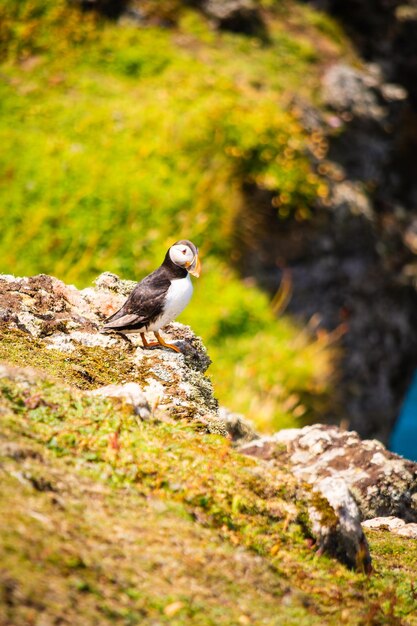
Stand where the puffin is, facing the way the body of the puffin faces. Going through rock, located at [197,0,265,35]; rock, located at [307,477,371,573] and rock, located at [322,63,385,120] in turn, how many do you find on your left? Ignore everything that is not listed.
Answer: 2

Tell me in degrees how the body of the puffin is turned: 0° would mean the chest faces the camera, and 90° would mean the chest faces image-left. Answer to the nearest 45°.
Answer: approximately 270°

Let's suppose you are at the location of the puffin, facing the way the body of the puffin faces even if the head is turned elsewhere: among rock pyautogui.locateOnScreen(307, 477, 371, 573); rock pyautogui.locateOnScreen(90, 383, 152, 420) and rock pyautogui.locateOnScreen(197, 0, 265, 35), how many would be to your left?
1

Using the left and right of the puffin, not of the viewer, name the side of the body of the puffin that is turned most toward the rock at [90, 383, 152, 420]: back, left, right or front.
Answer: right

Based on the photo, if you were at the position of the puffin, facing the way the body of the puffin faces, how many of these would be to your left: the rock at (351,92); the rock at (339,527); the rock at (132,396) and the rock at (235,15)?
2

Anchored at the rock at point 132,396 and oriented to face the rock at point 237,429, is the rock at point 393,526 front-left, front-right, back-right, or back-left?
front-right

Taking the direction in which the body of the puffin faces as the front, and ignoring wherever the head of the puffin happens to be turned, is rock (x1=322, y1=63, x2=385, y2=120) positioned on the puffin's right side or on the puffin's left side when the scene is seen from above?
on the puffin's left side

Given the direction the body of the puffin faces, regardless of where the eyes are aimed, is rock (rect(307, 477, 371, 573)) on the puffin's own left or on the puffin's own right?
on the puffin's own right

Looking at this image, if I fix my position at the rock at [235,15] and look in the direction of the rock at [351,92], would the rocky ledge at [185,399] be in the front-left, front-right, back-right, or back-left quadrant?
front-right

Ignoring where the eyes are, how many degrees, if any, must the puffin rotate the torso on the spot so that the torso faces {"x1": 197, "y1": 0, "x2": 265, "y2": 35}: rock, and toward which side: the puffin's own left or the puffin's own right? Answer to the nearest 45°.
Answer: approximately 90° to the puffin's own left
